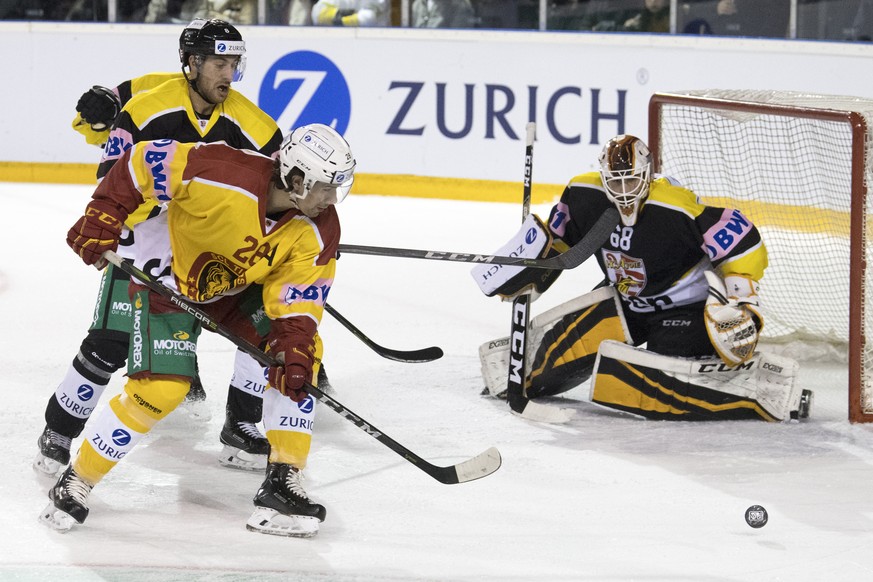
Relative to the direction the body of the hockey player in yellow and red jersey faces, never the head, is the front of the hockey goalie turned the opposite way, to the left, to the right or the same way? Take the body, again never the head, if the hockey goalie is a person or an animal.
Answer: to the right

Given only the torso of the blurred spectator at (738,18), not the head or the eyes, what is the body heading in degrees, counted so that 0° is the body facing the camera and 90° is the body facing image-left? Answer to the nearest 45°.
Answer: approximately 0°

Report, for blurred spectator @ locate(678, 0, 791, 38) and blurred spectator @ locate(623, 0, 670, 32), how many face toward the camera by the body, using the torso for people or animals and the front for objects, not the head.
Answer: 2

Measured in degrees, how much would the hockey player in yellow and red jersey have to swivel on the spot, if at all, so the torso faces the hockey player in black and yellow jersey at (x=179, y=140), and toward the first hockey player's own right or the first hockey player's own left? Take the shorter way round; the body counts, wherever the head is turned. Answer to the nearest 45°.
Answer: approximately 135° to the first hockey player's own left

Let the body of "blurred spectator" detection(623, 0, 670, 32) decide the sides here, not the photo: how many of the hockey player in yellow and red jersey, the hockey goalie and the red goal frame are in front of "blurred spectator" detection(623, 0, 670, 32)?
3

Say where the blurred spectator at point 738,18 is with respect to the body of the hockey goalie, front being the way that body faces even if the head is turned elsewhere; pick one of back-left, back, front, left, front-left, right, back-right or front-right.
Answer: back-right

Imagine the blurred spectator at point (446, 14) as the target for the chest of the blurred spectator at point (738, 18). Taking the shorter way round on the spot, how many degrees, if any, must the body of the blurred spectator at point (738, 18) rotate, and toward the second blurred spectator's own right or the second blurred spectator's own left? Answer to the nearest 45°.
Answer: approximately 90° to the second blurred spectator's own right

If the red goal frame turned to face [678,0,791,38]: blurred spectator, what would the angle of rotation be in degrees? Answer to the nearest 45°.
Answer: approximately 135° to its right

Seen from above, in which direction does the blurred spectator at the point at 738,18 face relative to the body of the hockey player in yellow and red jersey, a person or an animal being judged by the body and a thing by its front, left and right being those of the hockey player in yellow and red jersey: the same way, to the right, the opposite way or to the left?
to the right

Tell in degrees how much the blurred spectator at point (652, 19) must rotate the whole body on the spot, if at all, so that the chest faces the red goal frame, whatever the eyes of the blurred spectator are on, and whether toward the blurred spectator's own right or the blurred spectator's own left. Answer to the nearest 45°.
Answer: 0° — they already face it

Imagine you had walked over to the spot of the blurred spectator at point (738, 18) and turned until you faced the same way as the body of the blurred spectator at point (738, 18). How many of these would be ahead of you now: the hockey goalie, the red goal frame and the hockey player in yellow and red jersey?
3

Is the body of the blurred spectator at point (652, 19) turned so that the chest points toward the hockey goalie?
yes
